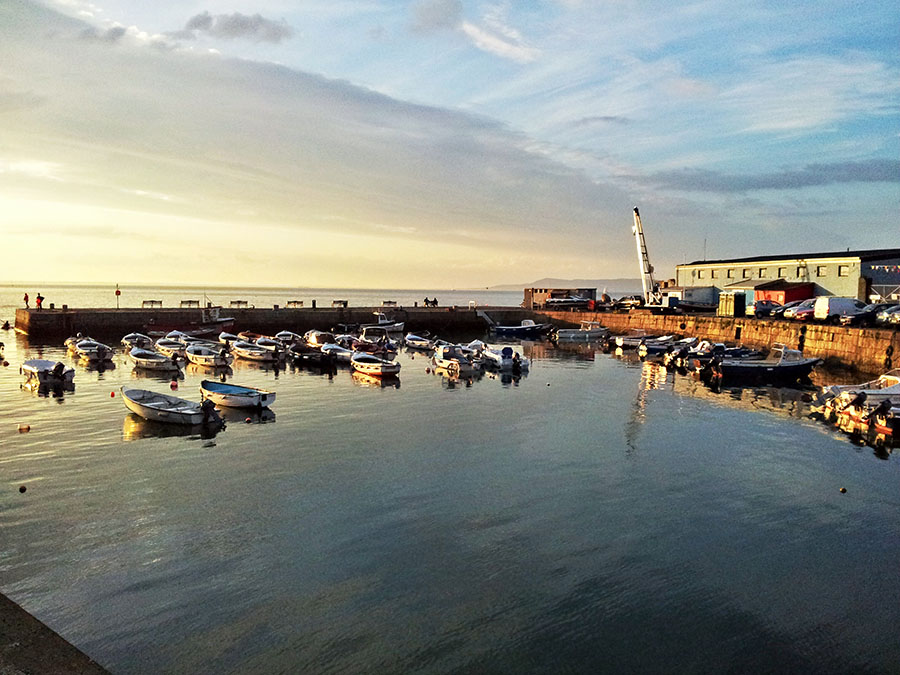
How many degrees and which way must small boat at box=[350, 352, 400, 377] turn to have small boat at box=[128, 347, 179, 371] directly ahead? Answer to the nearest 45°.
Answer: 0° — it already faces it

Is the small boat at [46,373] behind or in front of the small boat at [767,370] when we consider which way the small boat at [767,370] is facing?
behind

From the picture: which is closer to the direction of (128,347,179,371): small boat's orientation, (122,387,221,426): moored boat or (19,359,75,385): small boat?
the small boat

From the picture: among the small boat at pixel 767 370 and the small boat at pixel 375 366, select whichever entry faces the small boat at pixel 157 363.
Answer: the small boat at pixel 375 366

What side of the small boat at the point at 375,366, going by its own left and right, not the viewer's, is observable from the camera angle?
left

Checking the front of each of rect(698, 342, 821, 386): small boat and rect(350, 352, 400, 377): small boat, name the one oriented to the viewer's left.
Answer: rect(350, 352, 400, 377): small boat

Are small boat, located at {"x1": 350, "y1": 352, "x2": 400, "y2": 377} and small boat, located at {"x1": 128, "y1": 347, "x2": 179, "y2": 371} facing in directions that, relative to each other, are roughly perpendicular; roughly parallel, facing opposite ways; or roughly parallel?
roughly parallel

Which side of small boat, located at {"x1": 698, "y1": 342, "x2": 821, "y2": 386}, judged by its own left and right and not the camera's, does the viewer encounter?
right

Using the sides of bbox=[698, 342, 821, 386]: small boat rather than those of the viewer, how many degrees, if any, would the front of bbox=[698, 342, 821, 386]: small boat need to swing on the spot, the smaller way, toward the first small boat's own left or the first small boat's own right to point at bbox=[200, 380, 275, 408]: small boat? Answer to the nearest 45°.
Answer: approximately 135° to the first small boat's own right

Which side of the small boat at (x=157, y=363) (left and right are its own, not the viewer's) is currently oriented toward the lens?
left

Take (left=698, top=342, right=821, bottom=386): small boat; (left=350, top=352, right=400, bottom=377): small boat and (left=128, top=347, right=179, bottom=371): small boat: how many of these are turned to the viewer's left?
2

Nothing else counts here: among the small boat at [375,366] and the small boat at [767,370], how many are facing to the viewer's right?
1

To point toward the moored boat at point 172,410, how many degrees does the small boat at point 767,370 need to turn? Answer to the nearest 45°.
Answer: approximately 135° to its right
